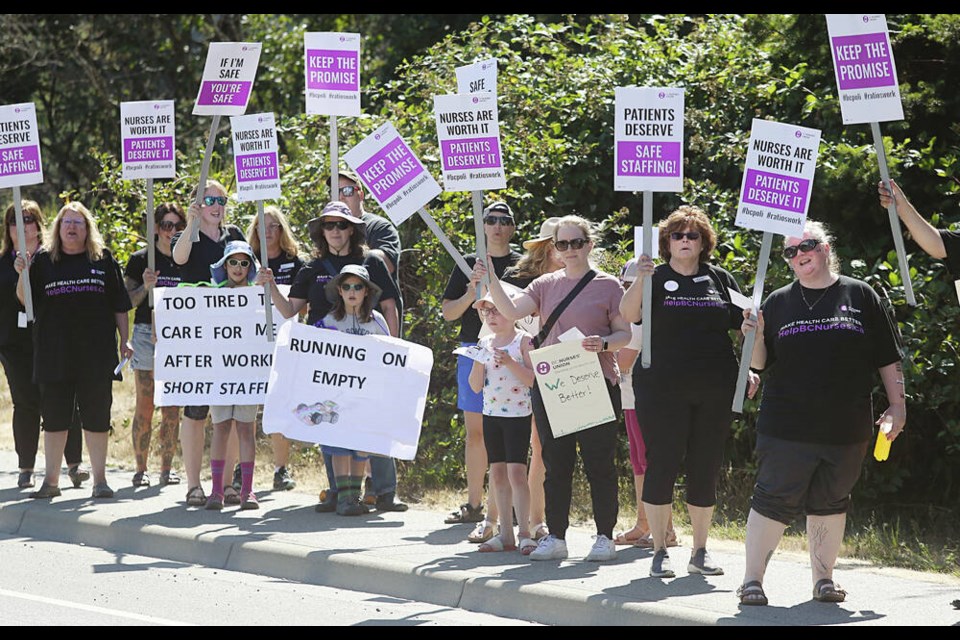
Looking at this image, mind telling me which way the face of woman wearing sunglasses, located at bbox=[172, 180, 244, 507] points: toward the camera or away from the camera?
toward the camera

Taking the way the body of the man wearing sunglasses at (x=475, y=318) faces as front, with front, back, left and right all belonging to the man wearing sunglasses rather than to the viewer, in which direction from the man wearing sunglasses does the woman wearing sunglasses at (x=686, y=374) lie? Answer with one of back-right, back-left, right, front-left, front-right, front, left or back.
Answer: left

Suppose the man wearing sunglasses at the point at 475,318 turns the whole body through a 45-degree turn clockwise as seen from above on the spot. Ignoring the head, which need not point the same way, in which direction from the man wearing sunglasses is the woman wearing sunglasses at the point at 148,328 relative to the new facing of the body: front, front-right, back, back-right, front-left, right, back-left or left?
front-right

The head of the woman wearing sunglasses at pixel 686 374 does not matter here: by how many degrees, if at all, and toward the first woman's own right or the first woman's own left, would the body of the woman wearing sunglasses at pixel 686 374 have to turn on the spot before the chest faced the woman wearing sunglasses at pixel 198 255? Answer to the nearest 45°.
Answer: approximately 135° to the first woman's own right

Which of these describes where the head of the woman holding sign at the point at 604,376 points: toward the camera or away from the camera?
toward the camera

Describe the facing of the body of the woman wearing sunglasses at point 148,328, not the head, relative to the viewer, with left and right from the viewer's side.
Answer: facing the viewer

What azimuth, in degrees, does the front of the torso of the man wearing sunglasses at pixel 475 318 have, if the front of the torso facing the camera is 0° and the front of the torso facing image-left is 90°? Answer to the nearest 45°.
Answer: approximately 45°

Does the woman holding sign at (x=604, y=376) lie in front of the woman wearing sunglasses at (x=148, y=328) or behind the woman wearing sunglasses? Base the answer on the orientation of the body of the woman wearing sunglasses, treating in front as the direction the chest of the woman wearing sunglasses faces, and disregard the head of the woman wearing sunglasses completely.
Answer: in front

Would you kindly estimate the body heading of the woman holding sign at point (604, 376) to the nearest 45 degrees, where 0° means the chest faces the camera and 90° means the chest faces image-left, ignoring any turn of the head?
approximately 0°

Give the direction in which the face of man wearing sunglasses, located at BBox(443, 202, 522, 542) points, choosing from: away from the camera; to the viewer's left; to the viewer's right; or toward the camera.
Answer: toward the camera

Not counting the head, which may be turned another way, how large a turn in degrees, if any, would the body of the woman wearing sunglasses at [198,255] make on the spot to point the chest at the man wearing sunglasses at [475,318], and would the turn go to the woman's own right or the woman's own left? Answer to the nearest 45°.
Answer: approximately 45° to the woman's own left

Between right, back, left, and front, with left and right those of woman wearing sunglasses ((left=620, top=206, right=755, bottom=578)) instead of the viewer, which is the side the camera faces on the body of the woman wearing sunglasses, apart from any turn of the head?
front

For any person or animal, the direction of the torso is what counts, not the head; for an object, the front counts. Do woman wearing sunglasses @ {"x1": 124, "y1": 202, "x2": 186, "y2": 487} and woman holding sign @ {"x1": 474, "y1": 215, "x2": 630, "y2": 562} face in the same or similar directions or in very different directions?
same or similar directions

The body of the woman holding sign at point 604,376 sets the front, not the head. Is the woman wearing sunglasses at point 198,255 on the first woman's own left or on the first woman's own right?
on the first woman's own right

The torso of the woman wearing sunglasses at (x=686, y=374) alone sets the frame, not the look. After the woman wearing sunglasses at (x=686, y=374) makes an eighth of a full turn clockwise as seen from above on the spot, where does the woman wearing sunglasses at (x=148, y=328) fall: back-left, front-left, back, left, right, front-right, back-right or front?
right
